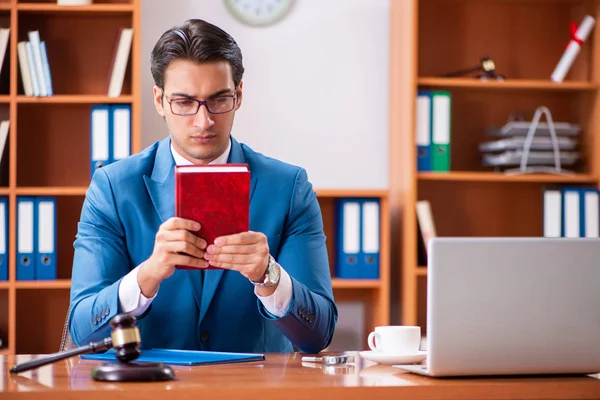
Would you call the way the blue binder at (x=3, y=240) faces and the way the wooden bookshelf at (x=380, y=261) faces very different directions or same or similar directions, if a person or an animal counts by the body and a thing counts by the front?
same or similar directions

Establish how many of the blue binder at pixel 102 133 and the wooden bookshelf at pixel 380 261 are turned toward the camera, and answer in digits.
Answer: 2

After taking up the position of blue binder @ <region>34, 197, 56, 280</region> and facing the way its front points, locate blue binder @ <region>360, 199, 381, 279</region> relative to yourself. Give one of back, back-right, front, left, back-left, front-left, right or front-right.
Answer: left

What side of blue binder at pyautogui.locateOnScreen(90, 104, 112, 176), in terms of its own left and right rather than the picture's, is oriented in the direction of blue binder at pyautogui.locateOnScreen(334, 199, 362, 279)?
left

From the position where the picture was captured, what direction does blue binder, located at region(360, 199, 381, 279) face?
facing the viewer

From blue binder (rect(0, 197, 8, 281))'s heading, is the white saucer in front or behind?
in front

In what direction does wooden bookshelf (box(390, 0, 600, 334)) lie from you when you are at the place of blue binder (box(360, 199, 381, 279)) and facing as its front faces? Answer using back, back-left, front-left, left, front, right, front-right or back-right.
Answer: back-left

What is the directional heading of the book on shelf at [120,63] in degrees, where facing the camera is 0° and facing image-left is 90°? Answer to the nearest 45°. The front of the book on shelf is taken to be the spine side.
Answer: approximately 0°

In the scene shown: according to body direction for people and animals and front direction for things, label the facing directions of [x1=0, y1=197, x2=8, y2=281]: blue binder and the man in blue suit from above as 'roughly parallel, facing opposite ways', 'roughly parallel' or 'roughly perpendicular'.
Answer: roughly parallel

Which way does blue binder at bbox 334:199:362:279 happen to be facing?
toward the camera

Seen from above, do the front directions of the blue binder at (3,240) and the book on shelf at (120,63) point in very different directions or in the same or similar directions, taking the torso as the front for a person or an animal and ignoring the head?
same or similar directions

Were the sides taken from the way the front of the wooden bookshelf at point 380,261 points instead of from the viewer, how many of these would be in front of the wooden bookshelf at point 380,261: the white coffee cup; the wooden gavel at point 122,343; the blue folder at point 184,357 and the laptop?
4

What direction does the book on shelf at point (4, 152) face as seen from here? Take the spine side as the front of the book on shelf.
toward the camera

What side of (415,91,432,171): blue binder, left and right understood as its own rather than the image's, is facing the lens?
front
